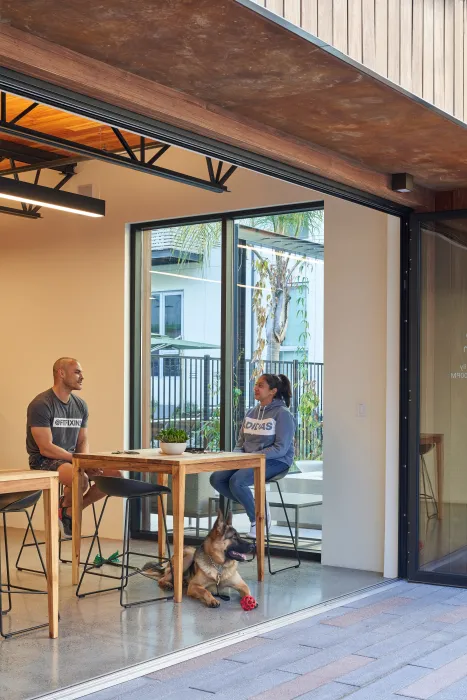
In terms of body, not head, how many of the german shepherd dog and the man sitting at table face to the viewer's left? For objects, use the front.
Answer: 0

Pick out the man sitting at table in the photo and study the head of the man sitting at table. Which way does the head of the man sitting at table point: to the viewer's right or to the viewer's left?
to the viewer's right

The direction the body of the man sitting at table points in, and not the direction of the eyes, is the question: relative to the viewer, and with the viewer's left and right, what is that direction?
facing the viewer and to the right of the viewer

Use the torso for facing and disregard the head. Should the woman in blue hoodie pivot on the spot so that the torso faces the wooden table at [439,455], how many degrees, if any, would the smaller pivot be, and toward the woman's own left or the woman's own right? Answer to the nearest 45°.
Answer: approximately 135° to the woman's own left

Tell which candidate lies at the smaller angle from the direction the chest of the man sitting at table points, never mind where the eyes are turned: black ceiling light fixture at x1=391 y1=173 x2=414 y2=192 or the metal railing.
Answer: the black ceiling light fixture

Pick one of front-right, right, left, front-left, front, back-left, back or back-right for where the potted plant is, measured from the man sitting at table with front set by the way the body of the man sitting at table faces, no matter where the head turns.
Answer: front

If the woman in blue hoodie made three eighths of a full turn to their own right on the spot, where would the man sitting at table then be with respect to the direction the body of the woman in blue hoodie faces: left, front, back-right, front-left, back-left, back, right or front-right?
left

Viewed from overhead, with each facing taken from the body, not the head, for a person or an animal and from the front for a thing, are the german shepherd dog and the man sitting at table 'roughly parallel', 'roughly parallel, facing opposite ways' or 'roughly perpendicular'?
roughly parallel

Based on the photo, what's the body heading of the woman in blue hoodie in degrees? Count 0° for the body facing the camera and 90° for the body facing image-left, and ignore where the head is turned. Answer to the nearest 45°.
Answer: approximately 45°

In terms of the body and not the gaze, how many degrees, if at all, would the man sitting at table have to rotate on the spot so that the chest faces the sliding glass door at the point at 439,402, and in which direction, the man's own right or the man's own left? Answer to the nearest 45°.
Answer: approximately 45° to the man's own left

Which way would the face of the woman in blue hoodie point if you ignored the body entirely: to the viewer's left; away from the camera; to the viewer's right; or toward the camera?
to the viewer's left

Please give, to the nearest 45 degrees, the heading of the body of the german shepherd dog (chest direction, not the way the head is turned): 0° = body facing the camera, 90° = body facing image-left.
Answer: approximately 315°
